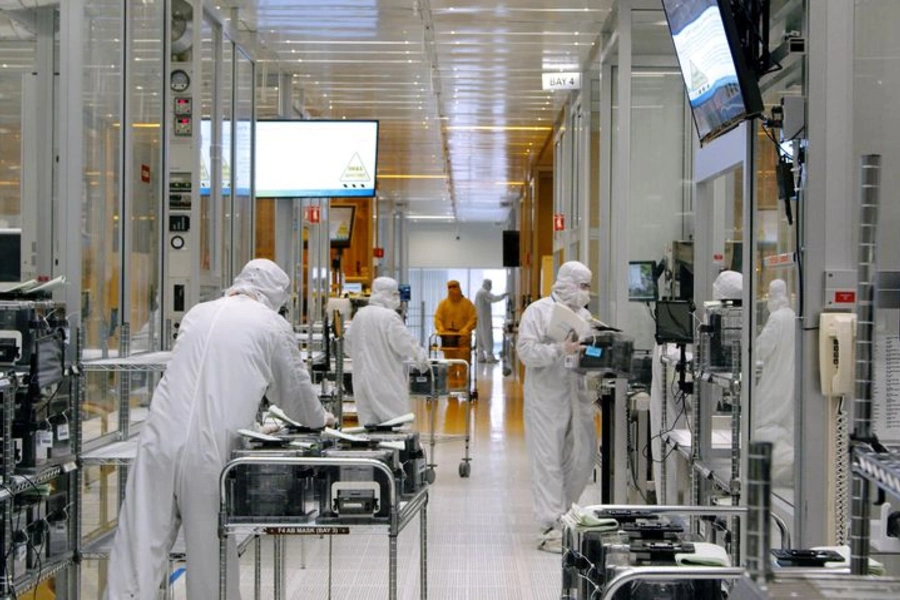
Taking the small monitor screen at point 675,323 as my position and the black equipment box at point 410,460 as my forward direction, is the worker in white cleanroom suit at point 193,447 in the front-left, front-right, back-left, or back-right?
front-right

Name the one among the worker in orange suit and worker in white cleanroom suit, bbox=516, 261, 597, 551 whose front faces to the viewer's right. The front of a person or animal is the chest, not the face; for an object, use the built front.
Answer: the worker in white cleanroom suit

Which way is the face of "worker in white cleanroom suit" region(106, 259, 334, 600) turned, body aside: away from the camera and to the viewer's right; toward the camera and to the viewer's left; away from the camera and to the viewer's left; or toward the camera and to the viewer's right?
away from the camera and to the viewer's right

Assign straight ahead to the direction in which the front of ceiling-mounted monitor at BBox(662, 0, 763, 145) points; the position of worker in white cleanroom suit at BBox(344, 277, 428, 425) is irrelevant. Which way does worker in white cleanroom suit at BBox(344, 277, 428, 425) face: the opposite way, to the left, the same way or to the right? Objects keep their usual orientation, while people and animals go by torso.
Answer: the opposite way

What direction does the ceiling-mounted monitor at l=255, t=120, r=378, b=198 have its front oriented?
toward the camera

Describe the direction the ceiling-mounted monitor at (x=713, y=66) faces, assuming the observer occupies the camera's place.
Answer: facing the viewer and to the left of the viewer

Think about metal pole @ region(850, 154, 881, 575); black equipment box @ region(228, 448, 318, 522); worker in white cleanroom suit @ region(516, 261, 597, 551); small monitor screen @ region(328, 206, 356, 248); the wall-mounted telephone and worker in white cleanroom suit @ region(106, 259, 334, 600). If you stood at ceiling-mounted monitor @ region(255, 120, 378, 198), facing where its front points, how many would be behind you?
1

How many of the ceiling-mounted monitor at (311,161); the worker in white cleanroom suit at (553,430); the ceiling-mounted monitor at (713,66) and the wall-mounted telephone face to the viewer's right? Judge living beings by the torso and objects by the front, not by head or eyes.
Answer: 1

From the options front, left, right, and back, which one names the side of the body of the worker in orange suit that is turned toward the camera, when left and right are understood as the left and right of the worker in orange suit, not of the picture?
front

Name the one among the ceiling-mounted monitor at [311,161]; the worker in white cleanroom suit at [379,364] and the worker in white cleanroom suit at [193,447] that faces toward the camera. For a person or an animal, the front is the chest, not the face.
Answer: the ceiling-mounted monitor

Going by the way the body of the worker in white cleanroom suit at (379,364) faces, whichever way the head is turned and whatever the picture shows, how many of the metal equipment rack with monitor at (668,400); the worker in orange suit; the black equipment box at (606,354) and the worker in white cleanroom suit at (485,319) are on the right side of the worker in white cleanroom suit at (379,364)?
2

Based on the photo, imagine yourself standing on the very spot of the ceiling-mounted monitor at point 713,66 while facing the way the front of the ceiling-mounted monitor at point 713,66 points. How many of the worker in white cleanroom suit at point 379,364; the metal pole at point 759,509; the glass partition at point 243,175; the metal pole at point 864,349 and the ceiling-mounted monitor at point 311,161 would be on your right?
3

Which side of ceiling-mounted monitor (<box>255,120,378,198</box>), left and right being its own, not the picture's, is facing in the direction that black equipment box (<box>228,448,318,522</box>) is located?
front

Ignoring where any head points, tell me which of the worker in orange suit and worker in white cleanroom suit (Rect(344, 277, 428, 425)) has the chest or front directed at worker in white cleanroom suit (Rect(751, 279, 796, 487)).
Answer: the worker in orange suit

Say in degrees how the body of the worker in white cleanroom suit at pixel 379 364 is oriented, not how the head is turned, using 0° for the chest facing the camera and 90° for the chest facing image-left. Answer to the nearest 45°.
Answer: approximately 225°

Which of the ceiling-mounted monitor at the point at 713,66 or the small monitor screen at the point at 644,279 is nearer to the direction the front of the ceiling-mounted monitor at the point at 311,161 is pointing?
the ceiling-mounted monitor

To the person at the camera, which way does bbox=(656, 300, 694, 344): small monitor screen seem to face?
facing the viewer
